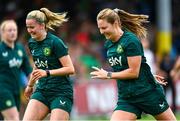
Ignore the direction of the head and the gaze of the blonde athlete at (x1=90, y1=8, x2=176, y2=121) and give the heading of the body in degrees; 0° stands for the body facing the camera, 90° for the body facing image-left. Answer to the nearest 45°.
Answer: approximately 45°

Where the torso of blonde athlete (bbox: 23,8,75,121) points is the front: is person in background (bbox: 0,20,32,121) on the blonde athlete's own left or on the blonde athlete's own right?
on the blonde athlete's own right

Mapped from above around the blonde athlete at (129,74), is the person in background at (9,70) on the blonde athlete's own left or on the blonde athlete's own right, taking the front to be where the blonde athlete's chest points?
on the blonde athlete's own right

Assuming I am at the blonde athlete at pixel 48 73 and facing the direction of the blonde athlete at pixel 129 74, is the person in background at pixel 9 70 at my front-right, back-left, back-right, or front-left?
back-left

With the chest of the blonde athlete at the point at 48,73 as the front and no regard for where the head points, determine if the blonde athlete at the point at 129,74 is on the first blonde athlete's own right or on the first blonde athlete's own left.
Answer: on the first blonde athlete's own left

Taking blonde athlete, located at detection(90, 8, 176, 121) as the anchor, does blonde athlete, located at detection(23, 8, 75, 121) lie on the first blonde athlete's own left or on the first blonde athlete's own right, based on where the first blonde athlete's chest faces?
on the first blonde athlete's own right

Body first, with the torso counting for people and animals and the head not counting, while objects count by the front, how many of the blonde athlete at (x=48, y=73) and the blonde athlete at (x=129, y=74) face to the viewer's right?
0

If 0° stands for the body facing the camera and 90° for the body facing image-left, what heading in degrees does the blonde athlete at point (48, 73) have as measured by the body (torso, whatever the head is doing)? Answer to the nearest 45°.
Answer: approximately 45°
